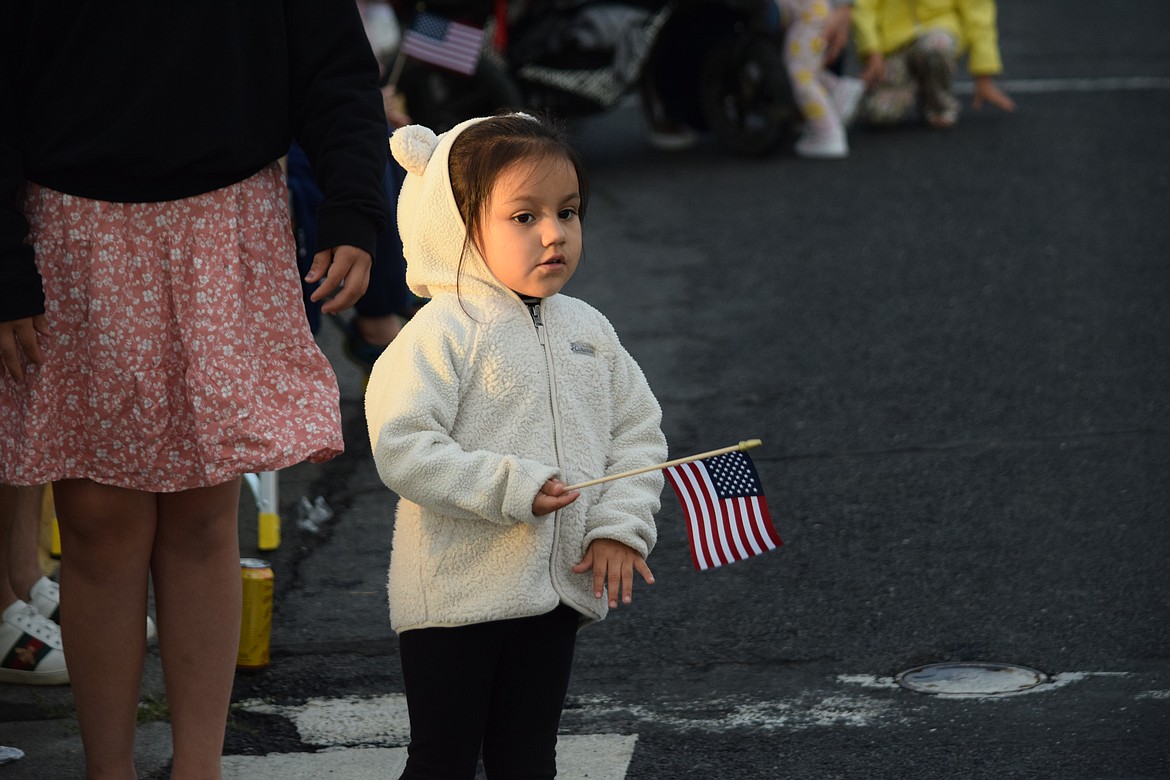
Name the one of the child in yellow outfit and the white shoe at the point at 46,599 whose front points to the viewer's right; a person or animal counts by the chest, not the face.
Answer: the white shoe

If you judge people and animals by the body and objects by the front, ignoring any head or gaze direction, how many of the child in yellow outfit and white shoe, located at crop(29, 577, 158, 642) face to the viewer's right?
1

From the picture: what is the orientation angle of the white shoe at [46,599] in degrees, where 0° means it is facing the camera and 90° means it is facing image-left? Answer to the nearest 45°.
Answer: approximately 270°

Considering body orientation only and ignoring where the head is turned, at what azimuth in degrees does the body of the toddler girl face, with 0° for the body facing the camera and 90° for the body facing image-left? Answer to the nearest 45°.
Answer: approximately 315°

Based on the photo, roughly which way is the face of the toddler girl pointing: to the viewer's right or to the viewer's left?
to the viewer's right

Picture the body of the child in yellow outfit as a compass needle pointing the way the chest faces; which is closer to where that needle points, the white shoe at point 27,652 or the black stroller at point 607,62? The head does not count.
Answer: the white shoe

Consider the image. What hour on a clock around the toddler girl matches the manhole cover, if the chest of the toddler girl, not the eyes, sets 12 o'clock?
The manhole cover is roughly at 9 o'clock from the toddler girl.

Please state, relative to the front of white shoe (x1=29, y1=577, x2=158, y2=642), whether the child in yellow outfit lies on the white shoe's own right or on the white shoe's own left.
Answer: on the white shoe's own left
